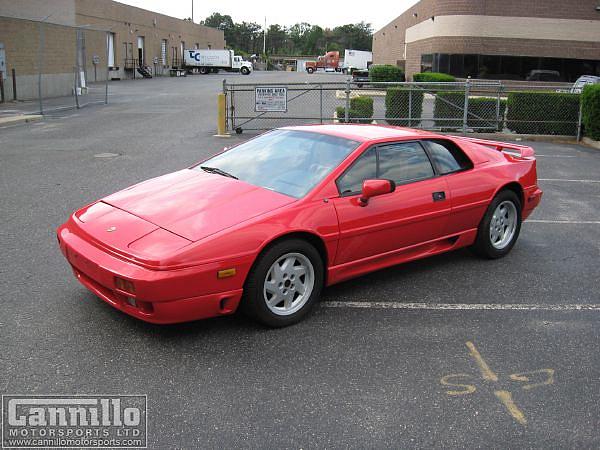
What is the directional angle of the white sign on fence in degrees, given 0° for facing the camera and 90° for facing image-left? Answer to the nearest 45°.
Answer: approximately 0°

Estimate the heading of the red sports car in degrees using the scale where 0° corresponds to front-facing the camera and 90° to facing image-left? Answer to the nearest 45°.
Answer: approximately 45°

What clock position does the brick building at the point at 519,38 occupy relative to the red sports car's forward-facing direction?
The brick building is roughly at 5 o'clock from the red sports car.

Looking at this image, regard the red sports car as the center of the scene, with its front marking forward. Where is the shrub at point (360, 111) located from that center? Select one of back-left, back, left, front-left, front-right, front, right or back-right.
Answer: back-right

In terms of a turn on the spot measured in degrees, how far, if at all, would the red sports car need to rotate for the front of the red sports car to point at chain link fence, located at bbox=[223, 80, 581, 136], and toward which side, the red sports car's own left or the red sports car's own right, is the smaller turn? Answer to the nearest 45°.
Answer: approximately 135° to the red sports car's own right

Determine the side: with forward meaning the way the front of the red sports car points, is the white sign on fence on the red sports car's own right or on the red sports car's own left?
on the red sports car's own right

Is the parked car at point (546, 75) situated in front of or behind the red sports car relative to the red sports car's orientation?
behind

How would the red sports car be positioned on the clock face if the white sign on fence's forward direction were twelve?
The red sports car is roughly at 12 o'clock from the white sign on fence.
